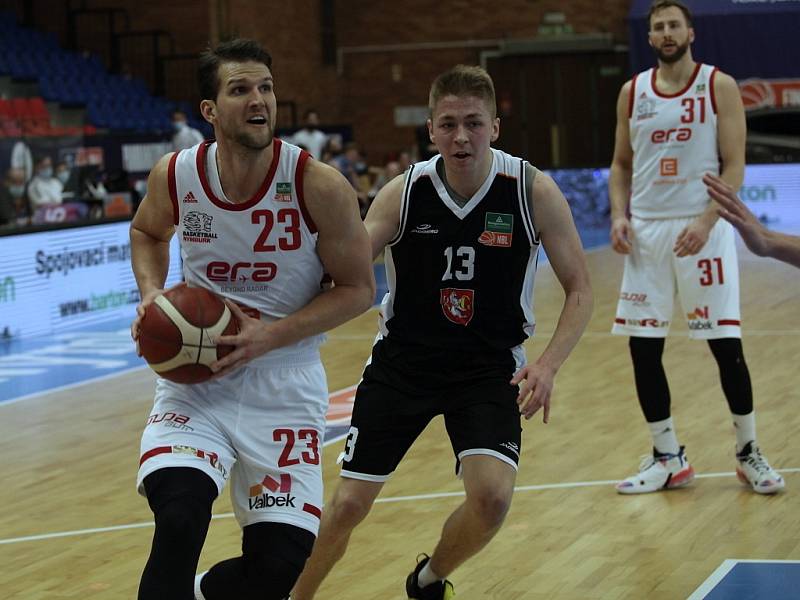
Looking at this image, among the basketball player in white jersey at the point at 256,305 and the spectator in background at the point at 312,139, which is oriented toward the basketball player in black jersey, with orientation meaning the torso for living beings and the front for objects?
the spectator in background

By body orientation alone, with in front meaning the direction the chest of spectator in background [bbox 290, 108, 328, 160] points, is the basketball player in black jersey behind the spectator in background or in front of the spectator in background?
in front

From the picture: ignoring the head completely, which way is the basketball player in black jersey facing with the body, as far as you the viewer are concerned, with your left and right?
facing the viewer

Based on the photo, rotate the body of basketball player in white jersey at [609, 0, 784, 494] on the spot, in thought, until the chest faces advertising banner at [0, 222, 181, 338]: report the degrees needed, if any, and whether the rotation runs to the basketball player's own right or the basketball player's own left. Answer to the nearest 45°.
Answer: approximately 135° to the basketball player's own right

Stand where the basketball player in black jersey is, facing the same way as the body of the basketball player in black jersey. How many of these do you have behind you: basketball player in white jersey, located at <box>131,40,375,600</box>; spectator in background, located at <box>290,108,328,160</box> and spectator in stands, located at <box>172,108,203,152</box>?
2

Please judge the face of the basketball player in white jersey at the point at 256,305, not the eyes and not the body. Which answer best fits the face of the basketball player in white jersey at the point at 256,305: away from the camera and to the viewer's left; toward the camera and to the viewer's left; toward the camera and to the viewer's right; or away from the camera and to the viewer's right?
toward the camera and to the viewer's right

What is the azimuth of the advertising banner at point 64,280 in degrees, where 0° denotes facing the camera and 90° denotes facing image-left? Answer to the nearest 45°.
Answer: approximately 315°

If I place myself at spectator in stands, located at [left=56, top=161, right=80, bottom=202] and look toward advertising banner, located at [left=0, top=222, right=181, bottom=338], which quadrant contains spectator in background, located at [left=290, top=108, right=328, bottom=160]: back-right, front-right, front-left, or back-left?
back-left

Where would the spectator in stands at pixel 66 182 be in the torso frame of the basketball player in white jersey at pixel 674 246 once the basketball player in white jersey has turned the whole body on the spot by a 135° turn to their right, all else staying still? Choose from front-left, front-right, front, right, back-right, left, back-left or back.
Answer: front

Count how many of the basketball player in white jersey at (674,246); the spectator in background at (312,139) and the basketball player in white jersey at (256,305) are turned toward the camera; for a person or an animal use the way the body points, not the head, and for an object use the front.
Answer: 3

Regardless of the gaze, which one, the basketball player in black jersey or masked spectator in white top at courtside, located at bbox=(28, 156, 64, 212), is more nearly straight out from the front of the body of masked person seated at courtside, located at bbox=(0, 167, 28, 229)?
the basketball player in black jersey

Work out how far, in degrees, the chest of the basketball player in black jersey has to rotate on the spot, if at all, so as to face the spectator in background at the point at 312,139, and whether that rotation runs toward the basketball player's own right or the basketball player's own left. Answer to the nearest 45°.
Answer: approximately 180°

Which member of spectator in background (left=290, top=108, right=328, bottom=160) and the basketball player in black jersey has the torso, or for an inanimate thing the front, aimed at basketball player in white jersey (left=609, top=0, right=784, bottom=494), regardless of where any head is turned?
the spectator in background

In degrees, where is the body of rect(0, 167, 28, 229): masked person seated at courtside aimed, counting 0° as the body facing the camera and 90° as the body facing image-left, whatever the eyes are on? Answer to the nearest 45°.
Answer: approximately 315°

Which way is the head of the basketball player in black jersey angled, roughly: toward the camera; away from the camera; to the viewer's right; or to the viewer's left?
toward the camera

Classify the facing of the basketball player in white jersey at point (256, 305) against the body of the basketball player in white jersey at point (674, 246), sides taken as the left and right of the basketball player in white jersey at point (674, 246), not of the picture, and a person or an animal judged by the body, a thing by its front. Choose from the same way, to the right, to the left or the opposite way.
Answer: the same way

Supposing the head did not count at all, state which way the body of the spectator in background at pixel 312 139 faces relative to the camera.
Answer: toward the camera
